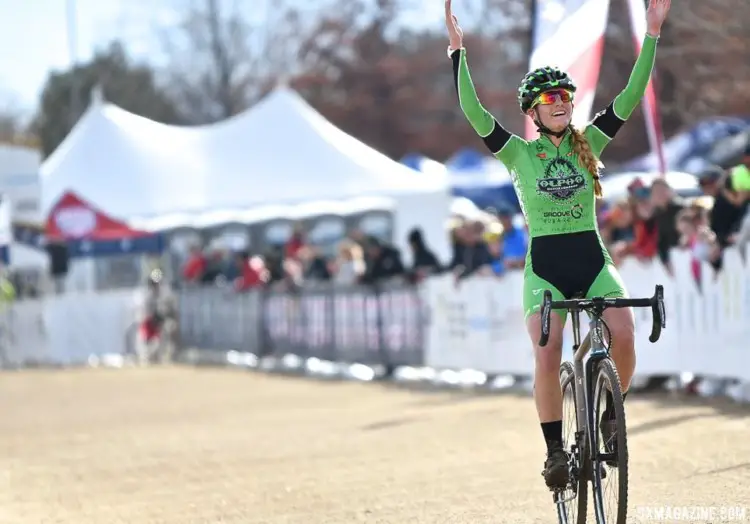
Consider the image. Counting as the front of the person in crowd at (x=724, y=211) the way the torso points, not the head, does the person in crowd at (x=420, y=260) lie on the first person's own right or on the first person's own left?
on the first person's own right

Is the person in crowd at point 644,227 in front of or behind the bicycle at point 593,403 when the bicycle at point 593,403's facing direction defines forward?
behind

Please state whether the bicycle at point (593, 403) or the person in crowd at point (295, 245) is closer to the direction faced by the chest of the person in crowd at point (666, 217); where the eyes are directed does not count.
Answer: the bicycle

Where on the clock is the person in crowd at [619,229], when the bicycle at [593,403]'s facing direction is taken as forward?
The person in crowd is roughly at 6 o'clock from the bicycle.

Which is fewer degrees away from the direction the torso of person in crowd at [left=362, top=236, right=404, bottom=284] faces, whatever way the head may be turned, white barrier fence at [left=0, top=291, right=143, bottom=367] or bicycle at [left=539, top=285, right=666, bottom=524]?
the bicycle

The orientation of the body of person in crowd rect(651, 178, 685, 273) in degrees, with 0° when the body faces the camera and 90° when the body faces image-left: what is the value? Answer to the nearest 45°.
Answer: approximately 45°
